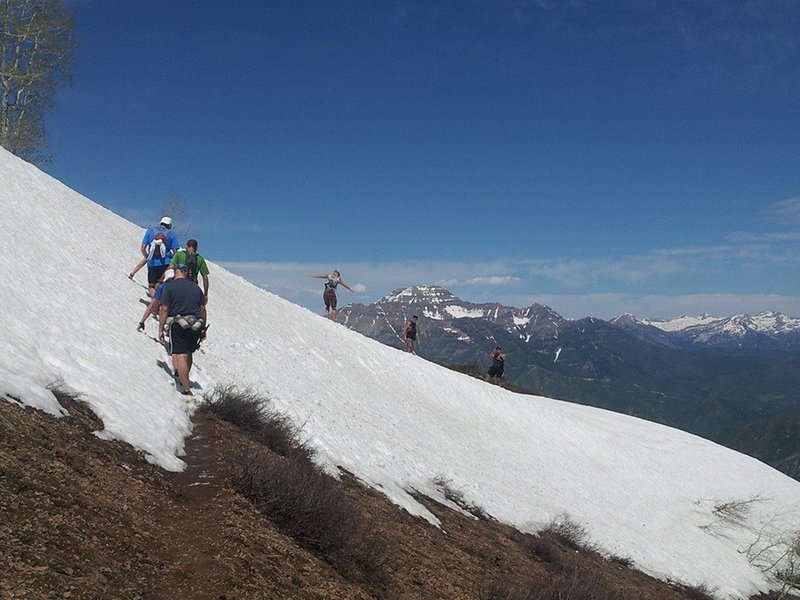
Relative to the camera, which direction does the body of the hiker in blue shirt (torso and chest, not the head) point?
away from the camera

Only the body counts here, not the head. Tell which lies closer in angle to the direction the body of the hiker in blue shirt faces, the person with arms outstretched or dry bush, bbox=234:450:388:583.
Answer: the person with arms outstretched

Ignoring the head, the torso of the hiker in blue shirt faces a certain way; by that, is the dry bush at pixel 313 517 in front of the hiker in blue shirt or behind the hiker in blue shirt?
behind

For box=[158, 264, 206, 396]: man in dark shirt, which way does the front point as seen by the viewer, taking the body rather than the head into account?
away from the camera

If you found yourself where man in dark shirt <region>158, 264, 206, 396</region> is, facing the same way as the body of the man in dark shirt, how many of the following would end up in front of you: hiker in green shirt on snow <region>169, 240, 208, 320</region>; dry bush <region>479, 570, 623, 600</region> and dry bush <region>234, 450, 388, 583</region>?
1

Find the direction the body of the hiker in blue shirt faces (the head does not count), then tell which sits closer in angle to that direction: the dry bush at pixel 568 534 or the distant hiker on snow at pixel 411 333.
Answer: the distant hiker on snow

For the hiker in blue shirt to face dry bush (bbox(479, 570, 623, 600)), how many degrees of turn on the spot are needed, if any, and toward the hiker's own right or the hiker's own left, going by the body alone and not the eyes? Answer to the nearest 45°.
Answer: approximately 135° to the hiker's own right

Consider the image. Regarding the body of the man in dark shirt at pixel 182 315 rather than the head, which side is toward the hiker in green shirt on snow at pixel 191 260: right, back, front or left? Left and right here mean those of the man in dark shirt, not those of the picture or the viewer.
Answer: front

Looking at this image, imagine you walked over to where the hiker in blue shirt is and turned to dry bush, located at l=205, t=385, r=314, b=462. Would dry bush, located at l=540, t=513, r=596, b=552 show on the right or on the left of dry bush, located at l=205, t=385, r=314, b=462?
left

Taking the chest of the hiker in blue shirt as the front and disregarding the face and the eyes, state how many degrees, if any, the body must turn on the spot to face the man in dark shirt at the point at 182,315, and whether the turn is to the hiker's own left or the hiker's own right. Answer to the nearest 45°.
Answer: approximately 180°

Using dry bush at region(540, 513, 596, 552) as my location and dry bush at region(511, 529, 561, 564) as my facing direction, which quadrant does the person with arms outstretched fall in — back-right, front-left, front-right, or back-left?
back-right

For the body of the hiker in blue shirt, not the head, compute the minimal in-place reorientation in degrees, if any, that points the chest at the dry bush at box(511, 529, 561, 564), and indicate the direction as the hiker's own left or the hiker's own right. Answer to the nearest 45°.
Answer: approximately 135° to the hiker's own right

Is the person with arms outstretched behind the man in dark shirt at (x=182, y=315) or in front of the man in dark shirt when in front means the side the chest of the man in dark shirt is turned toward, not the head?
in front

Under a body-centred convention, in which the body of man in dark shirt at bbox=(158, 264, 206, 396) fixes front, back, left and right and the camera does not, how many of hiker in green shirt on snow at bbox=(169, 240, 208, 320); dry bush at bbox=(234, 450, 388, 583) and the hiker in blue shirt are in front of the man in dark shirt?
2

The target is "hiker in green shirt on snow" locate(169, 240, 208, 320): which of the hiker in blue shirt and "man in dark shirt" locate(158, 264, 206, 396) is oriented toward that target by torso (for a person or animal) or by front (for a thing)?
the man in dark shirt

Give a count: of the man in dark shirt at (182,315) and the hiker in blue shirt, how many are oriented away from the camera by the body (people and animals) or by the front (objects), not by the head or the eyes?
2
